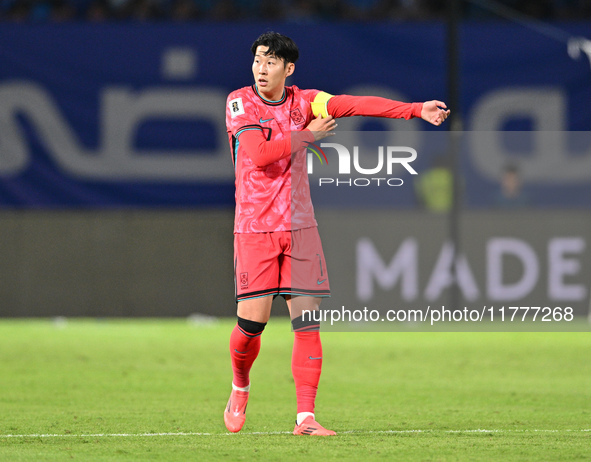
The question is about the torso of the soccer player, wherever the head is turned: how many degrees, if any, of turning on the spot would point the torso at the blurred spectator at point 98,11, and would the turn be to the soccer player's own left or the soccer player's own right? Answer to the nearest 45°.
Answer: approximately 180°

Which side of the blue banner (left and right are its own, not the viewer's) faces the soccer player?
front

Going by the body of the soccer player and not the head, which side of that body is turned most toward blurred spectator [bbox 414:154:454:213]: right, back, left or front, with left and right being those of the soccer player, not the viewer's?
back

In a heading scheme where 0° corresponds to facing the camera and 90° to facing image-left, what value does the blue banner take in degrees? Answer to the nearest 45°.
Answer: approximately 0°
